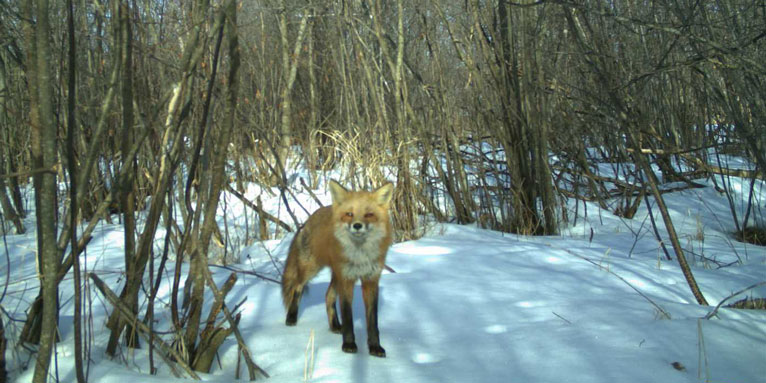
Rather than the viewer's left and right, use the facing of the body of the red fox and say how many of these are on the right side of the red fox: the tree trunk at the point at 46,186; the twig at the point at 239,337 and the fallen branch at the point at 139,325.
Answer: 3

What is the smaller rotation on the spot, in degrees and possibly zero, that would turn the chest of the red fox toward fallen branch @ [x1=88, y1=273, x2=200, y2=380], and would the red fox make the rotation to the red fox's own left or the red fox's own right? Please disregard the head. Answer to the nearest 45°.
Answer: approximately 90° to the red fox's own right

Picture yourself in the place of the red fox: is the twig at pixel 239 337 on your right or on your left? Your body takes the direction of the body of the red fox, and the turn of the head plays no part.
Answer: on your right

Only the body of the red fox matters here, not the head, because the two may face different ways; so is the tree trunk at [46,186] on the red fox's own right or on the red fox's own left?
on the red fox's own right

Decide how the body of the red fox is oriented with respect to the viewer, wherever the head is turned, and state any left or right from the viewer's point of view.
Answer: facing the viewer and to the right of the viewer
